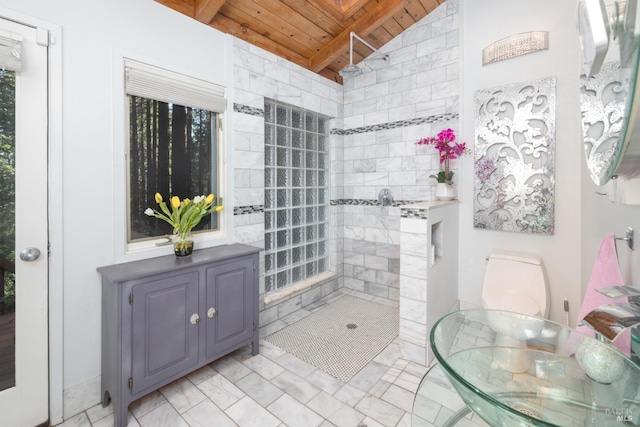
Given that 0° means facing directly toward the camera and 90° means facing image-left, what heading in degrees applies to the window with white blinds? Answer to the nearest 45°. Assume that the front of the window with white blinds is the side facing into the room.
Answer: approximately 315°

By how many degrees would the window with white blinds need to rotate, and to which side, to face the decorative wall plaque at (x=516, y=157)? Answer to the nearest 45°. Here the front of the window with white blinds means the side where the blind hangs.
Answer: approximately 45° to its left

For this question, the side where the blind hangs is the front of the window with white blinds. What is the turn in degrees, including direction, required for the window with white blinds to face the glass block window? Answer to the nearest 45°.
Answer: approximately 90° to its left

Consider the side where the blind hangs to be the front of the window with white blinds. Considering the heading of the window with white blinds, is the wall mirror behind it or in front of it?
in front

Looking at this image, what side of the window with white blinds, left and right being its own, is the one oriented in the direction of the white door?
right

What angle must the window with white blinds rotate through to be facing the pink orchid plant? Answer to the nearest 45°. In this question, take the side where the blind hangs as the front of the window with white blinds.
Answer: approximately 45° to its left

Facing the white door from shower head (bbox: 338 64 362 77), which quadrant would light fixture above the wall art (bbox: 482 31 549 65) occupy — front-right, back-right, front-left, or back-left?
back-left

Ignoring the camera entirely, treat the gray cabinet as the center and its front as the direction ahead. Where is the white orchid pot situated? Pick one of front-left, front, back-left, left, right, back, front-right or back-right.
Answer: front-left
